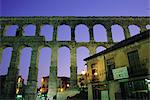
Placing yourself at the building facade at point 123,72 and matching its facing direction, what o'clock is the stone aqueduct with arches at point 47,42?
The stone aqueduct with arches is roughly at 3 o'clock from the building facade.

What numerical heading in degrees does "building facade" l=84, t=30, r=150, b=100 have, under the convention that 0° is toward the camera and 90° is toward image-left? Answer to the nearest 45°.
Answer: approximately 45°
